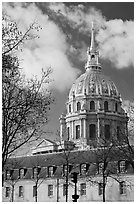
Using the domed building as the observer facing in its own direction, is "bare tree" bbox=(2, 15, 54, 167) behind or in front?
in front

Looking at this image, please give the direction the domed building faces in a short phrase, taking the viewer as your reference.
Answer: facing the viewer and to the left of the viewer
